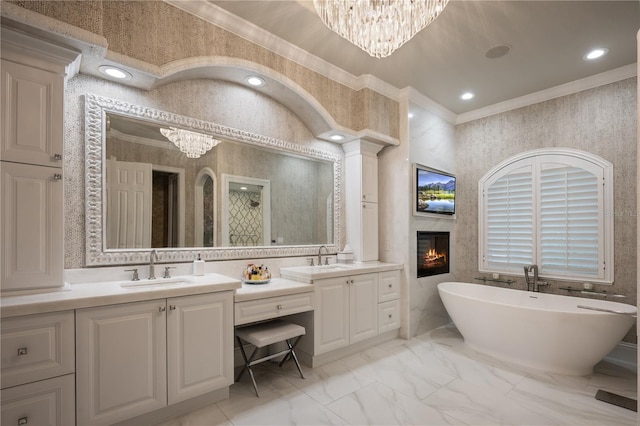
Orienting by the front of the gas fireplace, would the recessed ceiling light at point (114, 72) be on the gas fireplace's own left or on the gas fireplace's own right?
on the gas fireplace's own right

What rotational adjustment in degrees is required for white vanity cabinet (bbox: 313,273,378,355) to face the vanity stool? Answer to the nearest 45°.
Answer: approximately 90° to its right

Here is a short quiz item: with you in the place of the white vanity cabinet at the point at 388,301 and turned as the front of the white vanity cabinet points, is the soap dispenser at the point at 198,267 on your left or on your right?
on your right

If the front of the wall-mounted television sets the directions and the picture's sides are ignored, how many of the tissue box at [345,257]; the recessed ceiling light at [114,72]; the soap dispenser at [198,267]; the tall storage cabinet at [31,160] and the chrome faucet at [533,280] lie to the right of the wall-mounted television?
4

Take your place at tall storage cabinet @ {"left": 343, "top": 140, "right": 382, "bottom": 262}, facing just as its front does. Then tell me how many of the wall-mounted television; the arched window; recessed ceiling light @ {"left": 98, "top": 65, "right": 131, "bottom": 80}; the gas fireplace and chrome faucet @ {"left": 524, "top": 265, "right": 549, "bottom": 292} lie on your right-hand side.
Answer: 1

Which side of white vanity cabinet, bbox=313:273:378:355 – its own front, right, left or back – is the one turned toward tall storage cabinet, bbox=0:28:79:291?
right

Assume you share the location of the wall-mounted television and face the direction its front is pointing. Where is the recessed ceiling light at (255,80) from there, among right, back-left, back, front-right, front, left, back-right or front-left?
right

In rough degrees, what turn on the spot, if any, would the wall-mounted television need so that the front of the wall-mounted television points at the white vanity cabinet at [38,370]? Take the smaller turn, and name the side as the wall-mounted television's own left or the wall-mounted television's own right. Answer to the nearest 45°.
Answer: approximately 90° to the wall-mounted television's own right

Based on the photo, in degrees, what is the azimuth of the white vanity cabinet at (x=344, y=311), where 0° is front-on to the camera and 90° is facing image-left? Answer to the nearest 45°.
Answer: approximately 315°

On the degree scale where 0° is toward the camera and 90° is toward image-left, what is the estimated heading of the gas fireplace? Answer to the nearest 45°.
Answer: approximately 315°

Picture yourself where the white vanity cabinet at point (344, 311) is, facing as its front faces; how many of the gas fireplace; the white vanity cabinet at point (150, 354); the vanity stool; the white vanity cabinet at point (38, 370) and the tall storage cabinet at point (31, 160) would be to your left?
1

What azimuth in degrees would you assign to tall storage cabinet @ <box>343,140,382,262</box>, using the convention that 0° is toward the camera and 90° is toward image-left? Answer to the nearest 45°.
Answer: approximately 315°

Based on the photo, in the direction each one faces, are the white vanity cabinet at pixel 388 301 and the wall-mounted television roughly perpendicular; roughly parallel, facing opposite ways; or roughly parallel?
roughly parallel

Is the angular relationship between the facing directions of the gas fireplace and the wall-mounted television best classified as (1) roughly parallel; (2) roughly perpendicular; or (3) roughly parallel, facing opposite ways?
roughly parallel

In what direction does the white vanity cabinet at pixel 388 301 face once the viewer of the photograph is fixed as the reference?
facing the viewer and to the right of the viewer

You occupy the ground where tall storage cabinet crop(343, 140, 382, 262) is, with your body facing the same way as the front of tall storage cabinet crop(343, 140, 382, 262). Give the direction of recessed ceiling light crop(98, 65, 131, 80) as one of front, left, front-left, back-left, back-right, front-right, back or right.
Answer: right
